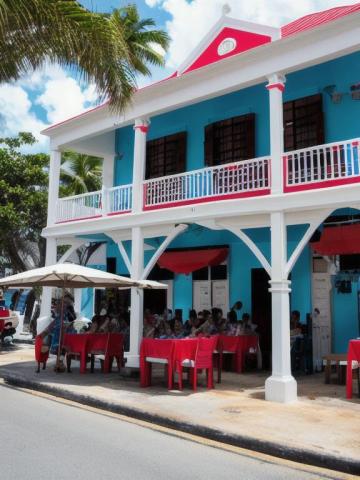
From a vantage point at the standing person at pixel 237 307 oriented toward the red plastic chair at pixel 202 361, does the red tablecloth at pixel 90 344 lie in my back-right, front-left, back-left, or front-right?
front-right

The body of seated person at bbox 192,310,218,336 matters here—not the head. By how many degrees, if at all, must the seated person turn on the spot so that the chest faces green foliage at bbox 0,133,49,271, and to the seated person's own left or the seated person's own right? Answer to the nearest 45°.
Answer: approximately 45° to the seated person's own right

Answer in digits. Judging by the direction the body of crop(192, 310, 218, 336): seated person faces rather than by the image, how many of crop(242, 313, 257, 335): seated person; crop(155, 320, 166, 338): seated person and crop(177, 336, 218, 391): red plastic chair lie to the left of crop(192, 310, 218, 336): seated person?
1

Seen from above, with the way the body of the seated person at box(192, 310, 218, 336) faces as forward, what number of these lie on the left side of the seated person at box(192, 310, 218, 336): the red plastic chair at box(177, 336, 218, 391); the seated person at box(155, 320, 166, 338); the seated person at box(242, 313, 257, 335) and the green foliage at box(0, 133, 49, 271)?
1

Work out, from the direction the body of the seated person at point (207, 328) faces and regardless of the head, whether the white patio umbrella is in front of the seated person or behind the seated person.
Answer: in front

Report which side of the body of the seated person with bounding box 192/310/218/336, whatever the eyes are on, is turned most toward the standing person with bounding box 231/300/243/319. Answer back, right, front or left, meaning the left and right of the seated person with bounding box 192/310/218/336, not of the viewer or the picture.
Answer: left
